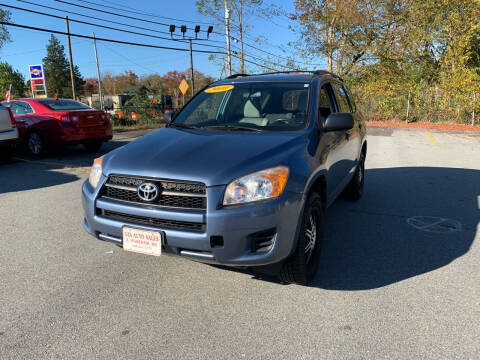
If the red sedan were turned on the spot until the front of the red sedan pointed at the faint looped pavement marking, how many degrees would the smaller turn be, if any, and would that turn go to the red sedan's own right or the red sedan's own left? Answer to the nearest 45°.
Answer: approximately 180°

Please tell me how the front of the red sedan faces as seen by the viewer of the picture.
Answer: facing away from the viewer and to the left of the viewer

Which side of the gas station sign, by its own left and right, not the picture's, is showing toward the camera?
front

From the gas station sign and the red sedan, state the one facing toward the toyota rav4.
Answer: the gas station sign

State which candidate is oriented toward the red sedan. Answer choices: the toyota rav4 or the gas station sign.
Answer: the gas station sign

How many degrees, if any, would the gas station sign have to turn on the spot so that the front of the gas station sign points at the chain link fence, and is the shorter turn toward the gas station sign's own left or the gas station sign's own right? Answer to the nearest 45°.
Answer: approximately 45° to the gas station sign's own left

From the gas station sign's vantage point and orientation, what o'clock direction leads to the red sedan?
The red sedan is roughly at 12 o'clock from the gas station sign.

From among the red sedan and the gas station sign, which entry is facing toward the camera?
the gas station sign

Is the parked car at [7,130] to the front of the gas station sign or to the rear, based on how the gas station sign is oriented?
to the front

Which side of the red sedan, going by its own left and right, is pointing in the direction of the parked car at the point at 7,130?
left

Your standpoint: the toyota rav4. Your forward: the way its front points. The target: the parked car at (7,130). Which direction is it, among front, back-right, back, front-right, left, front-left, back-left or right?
right

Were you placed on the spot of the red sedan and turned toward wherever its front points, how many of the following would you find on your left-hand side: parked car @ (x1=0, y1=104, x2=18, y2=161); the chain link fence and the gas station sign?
1

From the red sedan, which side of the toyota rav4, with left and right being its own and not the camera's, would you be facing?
right

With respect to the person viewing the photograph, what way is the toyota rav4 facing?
facing the viewer and to the left of the viewer

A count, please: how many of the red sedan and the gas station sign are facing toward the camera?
1

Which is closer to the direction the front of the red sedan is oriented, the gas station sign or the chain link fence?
the gas station sign
